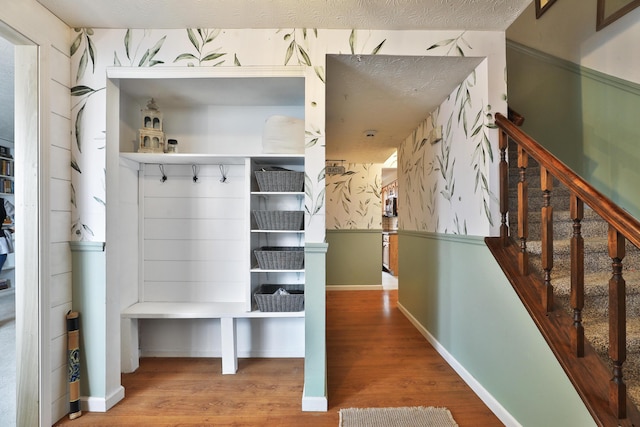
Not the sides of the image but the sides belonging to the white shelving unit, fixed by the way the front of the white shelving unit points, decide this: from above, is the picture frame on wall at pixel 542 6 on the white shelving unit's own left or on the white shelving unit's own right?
on the white shelving unit's own left

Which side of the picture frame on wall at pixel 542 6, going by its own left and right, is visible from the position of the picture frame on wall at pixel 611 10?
left

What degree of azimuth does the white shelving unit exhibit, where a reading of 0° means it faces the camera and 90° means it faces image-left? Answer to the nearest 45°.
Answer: approximately 0°

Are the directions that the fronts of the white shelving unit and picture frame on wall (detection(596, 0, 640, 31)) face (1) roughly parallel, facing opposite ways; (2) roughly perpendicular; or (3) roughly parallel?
roughly perpendicular
